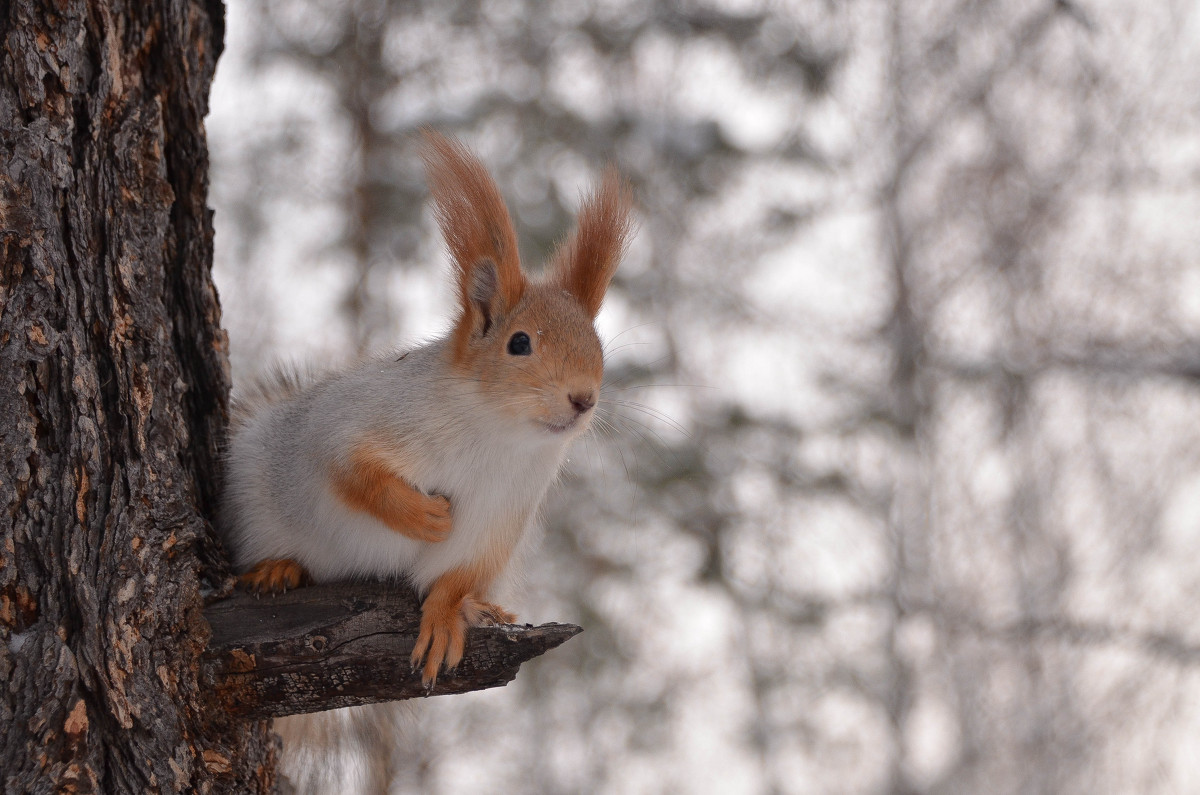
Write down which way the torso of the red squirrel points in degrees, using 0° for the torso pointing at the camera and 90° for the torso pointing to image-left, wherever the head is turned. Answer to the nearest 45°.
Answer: approximately 315°
